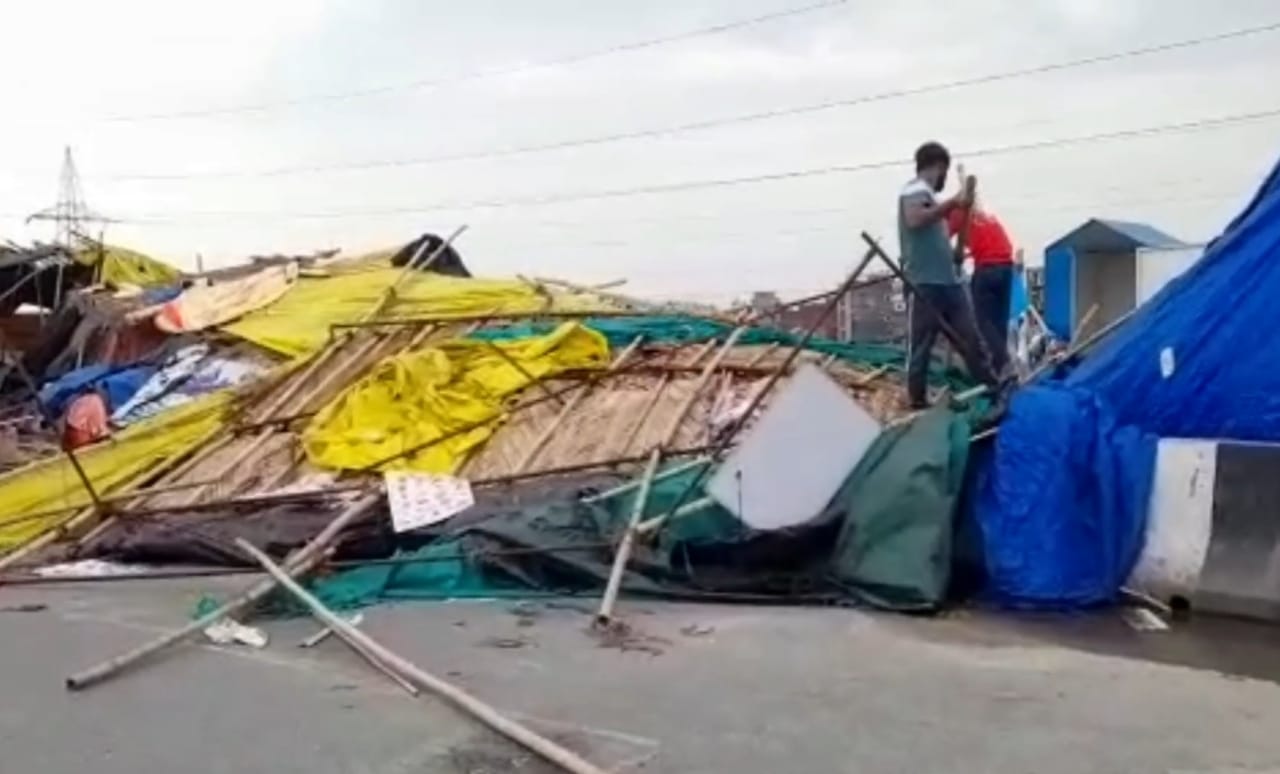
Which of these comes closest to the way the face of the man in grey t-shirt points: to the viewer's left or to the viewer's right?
to the viewer's right

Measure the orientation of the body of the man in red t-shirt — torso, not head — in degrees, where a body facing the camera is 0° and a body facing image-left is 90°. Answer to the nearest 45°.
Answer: approximately 90°

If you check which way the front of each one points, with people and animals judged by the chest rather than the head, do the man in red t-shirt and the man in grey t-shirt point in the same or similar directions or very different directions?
very different directions

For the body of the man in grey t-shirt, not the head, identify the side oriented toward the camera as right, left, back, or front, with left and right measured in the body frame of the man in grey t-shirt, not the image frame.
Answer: right

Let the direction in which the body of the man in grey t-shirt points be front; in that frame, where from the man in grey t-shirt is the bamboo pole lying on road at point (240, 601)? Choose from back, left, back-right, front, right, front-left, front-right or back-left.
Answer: back-right

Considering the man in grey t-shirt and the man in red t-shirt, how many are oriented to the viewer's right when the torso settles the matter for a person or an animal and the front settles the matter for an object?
1
